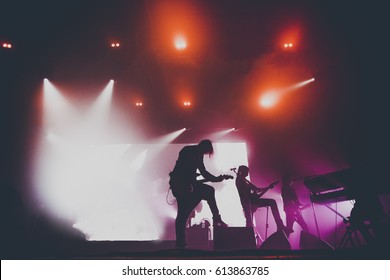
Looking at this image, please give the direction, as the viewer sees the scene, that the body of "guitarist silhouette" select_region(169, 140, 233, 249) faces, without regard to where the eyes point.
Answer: to the viewer's right

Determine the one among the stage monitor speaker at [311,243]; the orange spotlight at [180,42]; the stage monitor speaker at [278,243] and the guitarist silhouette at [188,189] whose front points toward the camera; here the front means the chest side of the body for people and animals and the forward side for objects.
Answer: the orange spotlight

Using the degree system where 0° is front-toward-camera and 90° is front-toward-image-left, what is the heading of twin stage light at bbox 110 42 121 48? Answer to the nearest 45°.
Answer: approximately 0°

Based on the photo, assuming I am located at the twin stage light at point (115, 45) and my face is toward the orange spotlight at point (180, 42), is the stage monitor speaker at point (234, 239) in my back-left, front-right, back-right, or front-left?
front-right

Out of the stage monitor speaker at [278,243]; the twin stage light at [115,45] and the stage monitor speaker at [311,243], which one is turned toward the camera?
the twin stage light

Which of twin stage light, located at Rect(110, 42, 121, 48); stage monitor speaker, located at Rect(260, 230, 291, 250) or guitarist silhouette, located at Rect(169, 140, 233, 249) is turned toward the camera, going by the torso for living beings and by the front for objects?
the twin stage light

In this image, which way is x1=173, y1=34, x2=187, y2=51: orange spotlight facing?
toward the camera
